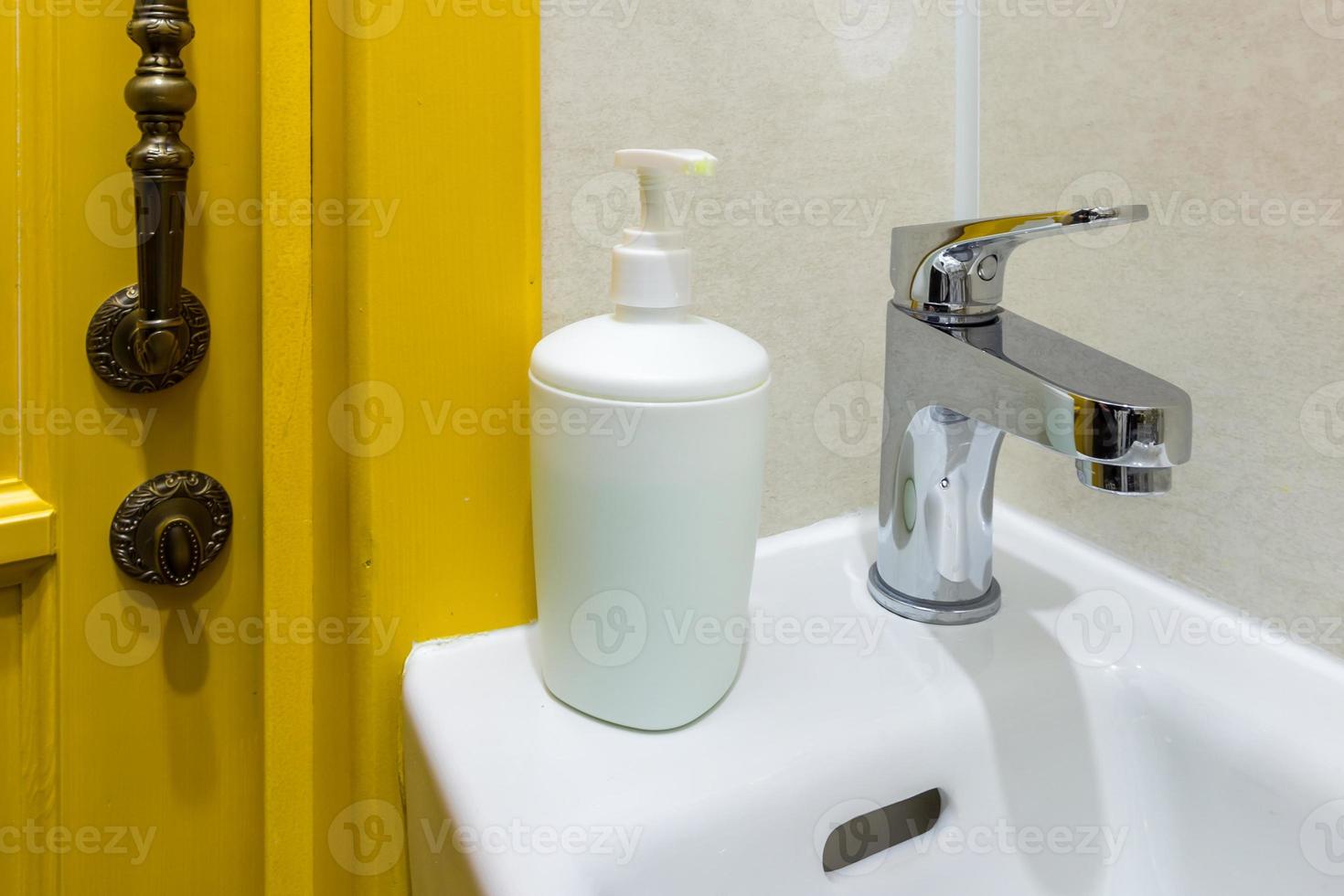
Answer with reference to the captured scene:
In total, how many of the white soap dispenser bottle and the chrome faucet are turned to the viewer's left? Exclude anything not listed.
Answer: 0

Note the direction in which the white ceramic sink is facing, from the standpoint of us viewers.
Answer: facing the viewer and to the right of the viewer
